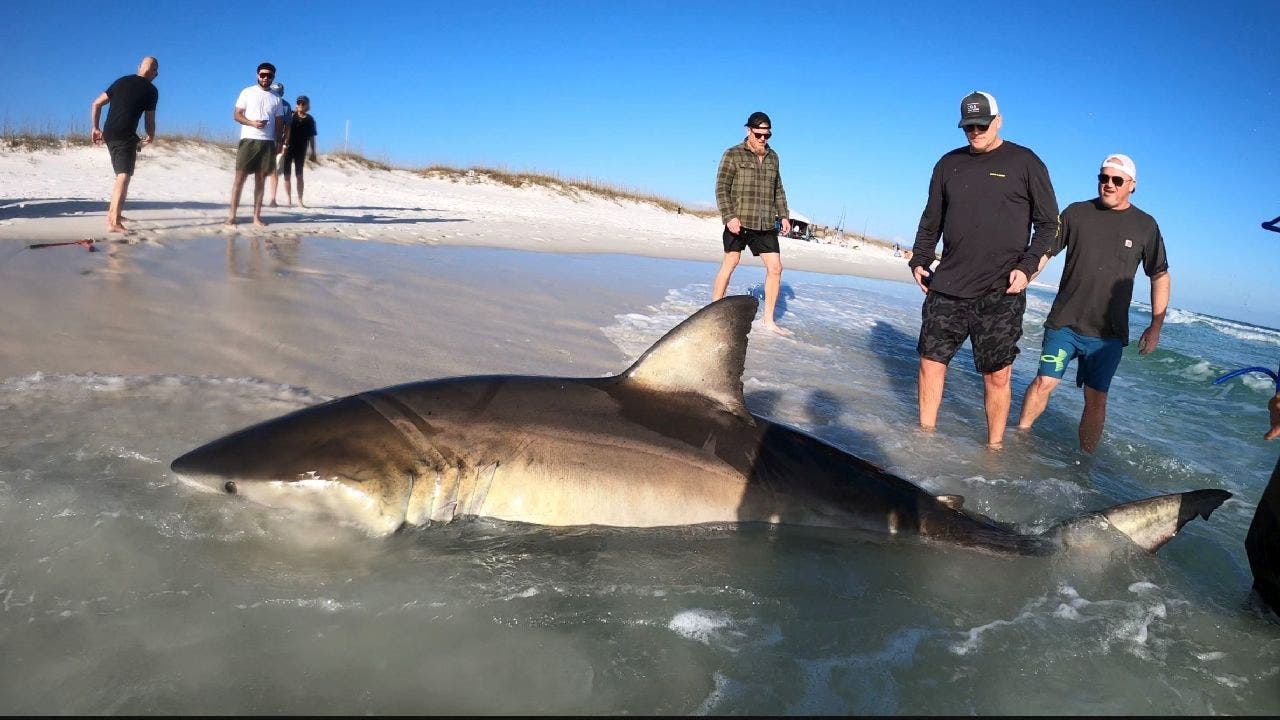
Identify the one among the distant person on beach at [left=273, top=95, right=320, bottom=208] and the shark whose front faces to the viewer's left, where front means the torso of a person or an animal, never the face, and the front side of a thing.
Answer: the shark

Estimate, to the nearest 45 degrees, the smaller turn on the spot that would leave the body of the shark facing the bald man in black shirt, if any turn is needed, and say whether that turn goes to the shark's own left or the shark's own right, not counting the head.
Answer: approximately 45° to the shark's own right

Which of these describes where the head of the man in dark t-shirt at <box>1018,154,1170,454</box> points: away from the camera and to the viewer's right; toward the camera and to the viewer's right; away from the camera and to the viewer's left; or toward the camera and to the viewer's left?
toward the camera and to the viewer's left

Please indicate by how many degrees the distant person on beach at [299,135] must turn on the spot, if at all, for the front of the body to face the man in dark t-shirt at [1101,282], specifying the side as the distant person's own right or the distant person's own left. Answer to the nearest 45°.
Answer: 0° — they already face them

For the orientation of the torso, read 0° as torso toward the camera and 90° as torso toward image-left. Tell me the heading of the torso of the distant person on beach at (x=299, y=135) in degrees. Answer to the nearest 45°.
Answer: approximately 0°

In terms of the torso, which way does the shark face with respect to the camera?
to the viewer's left

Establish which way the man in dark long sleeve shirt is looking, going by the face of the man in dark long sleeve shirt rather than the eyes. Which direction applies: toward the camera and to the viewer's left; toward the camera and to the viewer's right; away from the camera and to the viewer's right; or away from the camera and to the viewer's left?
toward the camera and to the viewer's left

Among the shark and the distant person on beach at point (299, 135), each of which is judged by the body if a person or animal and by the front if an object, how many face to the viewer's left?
1

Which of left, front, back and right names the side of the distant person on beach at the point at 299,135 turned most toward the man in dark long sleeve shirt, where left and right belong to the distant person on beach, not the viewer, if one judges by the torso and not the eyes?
front

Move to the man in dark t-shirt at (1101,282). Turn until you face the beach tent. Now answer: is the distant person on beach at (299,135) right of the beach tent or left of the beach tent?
left
